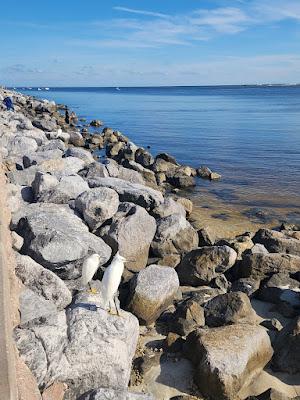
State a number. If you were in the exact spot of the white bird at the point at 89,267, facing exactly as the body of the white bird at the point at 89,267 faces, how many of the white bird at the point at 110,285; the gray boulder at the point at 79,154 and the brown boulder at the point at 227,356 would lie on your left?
1

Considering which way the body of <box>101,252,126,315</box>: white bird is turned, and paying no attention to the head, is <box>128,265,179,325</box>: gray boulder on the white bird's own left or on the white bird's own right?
on the white bird's own left
